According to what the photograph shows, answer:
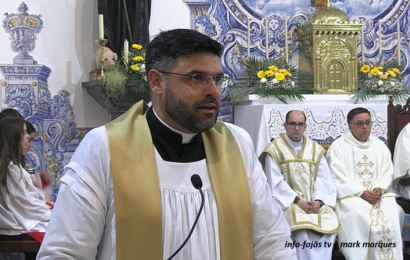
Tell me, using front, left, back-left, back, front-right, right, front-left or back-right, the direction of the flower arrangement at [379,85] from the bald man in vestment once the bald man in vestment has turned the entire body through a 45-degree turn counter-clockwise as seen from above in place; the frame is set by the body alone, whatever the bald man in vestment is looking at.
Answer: left

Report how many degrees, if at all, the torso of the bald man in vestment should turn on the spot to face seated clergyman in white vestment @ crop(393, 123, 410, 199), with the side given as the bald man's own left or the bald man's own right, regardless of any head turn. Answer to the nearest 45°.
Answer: approximately 90° to the bald man's own left

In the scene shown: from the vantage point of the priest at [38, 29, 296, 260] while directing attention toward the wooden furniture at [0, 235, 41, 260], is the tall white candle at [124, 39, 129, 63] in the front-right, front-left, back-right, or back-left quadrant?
front-right

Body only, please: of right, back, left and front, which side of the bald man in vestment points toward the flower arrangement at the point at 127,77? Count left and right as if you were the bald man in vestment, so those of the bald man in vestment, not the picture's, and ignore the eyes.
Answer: right

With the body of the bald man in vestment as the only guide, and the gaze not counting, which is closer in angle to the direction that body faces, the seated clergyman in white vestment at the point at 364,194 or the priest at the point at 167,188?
the priest

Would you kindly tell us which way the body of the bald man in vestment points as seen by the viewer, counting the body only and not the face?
toward the camera

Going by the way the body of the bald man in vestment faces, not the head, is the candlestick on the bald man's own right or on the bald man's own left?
on the bald man's own right

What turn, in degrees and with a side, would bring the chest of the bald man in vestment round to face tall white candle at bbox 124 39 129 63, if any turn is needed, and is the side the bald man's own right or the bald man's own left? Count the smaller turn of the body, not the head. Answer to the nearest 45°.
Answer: approximately 90° to the bald man's own right

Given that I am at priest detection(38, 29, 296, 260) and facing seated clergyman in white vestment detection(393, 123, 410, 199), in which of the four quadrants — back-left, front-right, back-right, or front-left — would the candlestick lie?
front-left

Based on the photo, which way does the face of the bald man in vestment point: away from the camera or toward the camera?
toward the camera

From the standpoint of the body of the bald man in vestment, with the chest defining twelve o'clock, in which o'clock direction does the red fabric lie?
The red fabric is roughly at 2 o'clock from the bald man in vestment.

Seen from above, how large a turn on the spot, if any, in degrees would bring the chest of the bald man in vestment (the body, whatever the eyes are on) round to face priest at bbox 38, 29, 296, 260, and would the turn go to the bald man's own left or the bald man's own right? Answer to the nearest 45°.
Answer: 0° — they already face them
